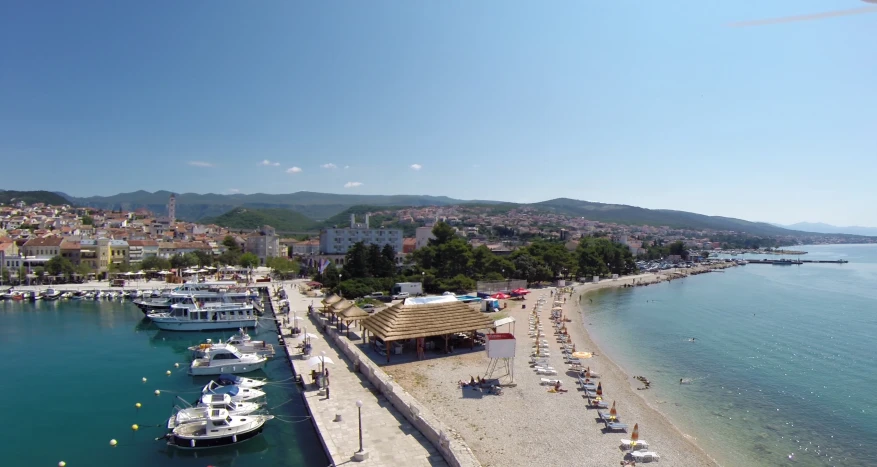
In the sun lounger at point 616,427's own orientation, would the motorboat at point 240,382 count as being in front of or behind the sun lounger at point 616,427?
behind

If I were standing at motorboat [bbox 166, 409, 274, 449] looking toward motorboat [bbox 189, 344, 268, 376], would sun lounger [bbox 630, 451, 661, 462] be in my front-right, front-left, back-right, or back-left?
back-right

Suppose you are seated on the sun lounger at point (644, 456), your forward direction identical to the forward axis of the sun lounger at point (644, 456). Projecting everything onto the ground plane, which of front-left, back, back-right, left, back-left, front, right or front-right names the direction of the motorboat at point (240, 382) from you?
back

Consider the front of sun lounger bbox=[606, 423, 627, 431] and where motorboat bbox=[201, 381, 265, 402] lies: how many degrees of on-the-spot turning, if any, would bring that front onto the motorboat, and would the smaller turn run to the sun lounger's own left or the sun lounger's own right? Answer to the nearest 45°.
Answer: approximately 180°

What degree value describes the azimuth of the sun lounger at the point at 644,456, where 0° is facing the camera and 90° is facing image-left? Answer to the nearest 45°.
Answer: approximately 270°

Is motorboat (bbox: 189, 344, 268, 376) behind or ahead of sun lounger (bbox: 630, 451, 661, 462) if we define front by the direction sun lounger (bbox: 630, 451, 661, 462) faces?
behind

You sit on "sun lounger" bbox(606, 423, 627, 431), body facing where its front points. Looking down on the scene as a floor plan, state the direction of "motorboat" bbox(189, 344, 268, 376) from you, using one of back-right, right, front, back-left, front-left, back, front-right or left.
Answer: back

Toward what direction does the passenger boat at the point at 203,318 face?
to the viewer's left
